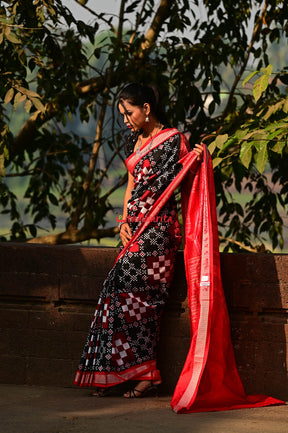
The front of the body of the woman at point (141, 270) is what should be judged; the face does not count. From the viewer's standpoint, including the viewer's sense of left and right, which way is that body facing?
facing the viewer and to the left of the viewer

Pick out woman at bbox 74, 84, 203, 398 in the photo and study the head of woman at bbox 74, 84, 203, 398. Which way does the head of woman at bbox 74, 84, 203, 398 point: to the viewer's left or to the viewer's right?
to the viewer's left

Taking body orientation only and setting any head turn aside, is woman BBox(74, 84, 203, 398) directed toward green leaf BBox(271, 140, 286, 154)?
no
